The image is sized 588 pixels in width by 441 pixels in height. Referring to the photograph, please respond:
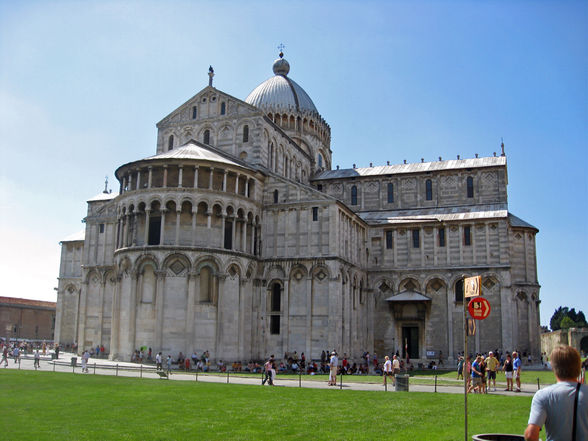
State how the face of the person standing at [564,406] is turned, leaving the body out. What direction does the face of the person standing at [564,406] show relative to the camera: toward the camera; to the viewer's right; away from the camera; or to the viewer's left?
away from the camera

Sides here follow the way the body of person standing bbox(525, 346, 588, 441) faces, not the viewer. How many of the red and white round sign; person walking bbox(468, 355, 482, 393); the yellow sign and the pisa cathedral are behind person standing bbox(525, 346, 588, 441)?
0

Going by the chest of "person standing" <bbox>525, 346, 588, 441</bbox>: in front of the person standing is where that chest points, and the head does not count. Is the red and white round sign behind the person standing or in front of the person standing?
in front

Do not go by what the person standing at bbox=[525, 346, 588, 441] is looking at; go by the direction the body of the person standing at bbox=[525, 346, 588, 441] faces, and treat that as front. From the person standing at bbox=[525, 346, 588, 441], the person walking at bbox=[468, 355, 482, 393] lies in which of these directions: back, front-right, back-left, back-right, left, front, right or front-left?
front

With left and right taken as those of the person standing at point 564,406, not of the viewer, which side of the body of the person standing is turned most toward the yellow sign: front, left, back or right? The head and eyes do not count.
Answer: front

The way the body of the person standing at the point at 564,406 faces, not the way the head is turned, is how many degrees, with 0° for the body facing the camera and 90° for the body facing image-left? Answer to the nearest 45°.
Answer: approximately 180°

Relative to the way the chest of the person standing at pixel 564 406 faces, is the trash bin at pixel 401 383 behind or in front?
in front
